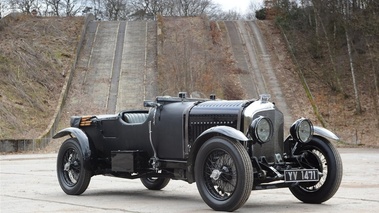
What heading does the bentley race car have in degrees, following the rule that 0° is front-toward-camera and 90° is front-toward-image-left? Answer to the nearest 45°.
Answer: approximately 315°
